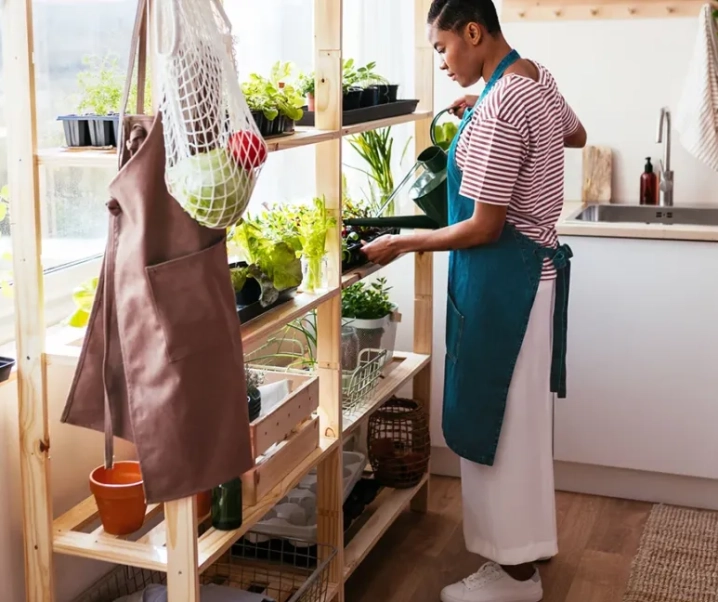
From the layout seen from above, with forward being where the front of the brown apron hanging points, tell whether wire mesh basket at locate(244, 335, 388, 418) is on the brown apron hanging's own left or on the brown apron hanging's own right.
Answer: on the brown apron hanging's own left

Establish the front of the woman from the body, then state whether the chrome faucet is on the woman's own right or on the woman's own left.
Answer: on the woman's own right

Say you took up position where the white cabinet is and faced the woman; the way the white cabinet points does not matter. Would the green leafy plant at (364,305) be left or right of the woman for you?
right

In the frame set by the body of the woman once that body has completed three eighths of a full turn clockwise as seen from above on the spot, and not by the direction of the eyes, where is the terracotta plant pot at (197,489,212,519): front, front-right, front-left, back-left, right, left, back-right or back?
back

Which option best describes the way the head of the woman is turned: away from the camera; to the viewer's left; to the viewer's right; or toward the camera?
to the viewer's left

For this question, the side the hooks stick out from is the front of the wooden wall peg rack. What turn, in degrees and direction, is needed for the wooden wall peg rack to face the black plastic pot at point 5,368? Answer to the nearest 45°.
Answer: approximately 45° to its right

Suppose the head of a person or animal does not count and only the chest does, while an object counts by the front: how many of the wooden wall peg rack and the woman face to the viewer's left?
1

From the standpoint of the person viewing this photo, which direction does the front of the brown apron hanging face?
facing the viewer and to the right of the viewer

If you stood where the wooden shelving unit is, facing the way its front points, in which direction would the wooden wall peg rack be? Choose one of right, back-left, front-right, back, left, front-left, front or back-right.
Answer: left

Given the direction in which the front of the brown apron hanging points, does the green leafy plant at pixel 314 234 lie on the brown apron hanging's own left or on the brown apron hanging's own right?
on the brown apron hanging's own left

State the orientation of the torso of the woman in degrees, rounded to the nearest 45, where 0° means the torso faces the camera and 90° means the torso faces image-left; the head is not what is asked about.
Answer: approximately 90°

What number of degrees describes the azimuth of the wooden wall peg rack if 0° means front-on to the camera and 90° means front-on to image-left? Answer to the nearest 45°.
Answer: approximately 0°

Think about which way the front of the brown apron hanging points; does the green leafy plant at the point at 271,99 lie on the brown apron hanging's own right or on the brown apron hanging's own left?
on the brown apron hanging's own left
